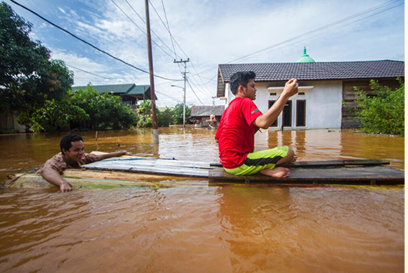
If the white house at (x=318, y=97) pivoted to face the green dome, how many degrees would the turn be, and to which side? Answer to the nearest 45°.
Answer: approximately 180°

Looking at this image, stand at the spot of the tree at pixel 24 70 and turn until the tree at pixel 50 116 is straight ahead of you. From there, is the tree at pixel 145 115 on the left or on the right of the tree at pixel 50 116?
right

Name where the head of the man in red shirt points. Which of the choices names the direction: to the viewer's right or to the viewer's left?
to the viewer's right

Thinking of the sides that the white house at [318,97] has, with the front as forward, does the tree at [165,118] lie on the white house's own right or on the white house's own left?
on the white house's own right

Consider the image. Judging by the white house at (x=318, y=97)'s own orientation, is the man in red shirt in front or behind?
in front

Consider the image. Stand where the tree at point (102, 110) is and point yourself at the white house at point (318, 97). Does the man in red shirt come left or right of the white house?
right

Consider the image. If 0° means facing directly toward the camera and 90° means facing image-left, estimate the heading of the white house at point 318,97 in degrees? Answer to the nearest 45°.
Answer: approximately 0°

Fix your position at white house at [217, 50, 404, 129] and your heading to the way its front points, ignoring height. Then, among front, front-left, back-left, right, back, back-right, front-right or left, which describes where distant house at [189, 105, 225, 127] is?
back-right

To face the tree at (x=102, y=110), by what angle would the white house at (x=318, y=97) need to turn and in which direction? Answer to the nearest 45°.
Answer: approximately 90° to its right

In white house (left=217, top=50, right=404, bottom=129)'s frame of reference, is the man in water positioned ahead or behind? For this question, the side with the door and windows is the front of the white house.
ahead

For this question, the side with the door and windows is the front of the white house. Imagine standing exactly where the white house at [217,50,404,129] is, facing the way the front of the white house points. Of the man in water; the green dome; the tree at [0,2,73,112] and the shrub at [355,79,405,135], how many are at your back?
1

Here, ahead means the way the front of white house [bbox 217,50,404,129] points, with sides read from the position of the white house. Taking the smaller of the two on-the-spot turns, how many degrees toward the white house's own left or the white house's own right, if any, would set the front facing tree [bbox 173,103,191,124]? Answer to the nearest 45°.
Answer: approximately 135° to the white house's own right

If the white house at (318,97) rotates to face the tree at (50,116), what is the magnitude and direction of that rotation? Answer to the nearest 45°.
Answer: approximately 90° to its right

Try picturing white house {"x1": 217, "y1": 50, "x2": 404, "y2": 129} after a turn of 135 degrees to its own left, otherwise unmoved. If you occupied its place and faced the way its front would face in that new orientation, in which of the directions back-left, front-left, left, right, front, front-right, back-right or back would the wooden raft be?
back-right
